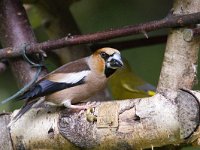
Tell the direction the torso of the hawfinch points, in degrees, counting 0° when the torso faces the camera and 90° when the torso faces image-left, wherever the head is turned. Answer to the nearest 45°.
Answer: approximately 270°
